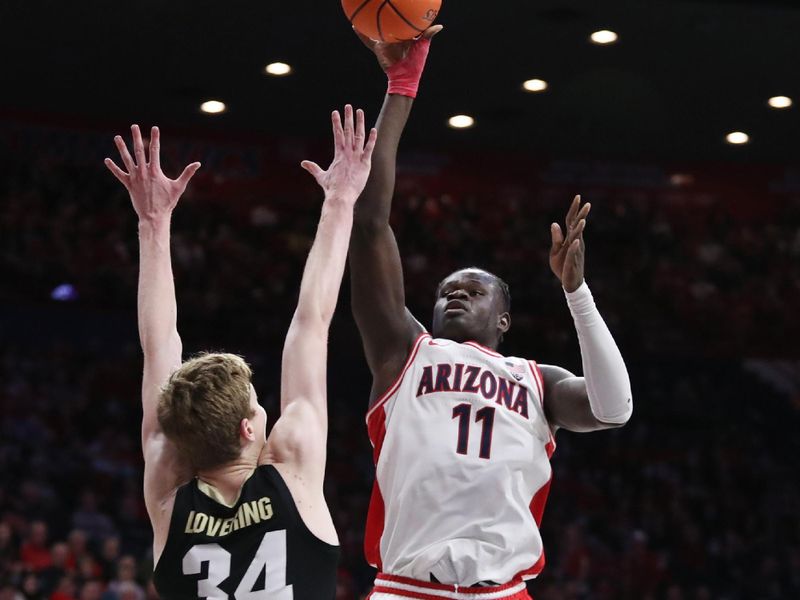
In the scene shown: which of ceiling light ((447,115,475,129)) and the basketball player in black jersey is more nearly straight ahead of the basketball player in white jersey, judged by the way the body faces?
the basketball player in black jersey

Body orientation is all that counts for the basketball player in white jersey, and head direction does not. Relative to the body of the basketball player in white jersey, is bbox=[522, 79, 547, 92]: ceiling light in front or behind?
behind

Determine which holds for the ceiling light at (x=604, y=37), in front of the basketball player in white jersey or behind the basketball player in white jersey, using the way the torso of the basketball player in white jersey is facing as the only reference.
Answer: behind

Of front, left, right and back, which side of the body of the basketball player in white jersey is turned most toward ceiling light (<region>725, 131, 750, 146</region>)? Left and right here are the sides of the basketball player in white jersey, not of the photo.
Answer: back

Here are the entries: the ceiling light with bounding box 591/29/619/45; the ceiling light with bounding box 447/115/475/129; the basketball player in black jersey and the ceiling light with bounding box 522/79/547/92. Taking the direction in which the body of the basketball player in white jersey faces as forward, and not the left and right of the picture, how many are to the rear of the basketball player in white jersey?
3

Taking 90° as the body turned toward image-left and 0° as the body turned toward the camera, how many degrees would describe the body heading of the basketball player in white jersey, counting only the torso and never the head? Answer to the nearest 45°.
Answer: approximately 0°

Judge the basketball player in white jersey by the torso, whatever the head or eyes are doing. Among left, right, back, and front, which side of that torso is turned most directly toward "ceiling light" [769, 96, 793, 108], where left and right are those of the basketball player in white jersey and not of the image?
back

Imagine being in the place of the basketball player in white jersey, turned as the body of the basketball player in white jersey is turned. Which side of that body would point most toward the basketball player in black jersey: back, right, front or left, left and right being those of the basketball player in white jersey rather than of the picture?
front

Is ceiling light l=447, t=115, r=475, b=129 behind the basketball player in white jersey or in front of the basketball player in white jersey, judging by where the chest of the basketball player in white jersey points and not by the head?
behind
